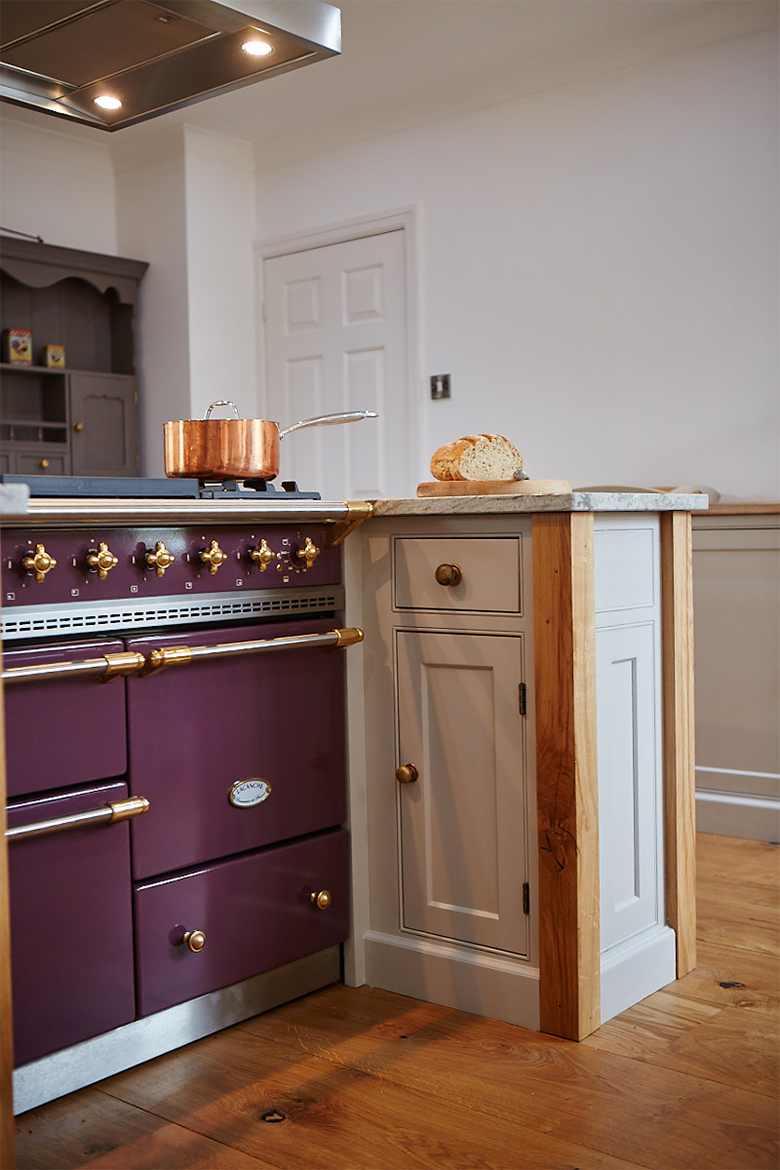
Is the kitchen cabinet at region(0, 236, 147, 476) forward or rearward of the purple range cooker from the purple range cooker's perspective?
rearward
